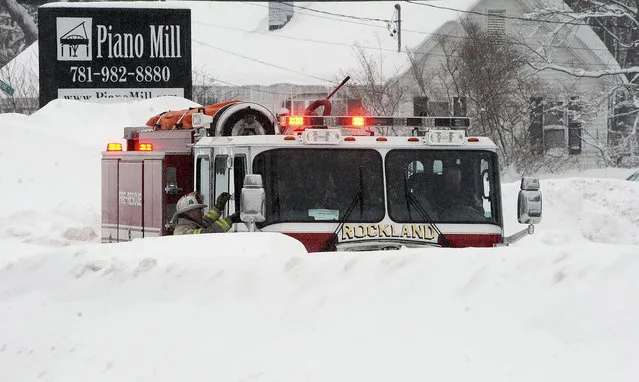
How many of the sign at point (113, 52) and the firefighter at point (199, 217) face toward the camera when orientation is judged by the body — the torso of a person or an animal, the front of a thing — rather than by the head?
1

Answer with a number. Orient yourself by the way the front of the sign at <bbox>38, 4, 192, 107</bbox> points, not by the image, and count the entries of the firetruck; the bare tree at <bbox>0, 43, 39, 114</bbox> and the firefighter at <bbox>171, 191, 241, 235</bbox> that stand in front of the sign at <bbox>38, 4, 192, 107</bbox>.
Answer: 2

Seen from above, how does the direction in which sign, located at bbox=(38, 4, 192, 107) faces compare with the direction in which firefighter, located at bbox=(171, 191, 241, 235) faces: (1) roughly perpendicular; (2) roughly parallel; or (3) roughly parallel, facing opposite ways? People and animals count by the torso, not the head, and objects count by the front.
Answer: roughly perpendicular

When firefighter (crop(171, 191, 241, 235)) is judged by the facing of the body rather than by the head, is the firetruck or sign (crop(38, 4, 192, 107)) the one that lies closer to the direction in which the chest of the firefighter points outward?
the firetruck

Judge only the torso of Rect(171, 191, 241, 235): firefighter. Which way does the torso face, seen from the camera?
to the viewer's right

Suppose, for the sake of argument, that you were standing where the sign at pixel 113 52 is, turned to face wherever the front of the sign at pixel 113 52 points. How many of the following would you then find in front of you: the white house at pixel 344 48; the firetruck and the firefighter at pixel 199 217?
2

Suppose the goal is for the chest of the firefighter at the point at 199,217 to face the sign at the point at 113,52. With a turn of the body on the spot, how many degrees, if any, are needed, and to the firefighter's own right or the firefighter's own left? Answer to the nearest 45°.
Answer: approximately 90° to the firefighter's own left

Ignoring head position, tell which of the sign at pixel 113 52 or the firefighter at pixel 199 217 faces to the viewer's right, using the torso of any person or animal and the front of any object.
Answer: the firefighter

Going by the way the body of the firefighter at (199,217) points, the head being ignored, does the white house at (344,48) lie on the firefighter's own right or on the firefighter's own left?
on the firefighter's own left

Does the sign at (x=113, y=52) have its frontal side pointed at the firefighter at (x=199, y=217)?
yes

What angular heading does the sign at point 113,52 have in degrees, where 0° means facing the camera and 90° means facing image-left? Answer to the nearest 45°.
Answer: approximately 0°
